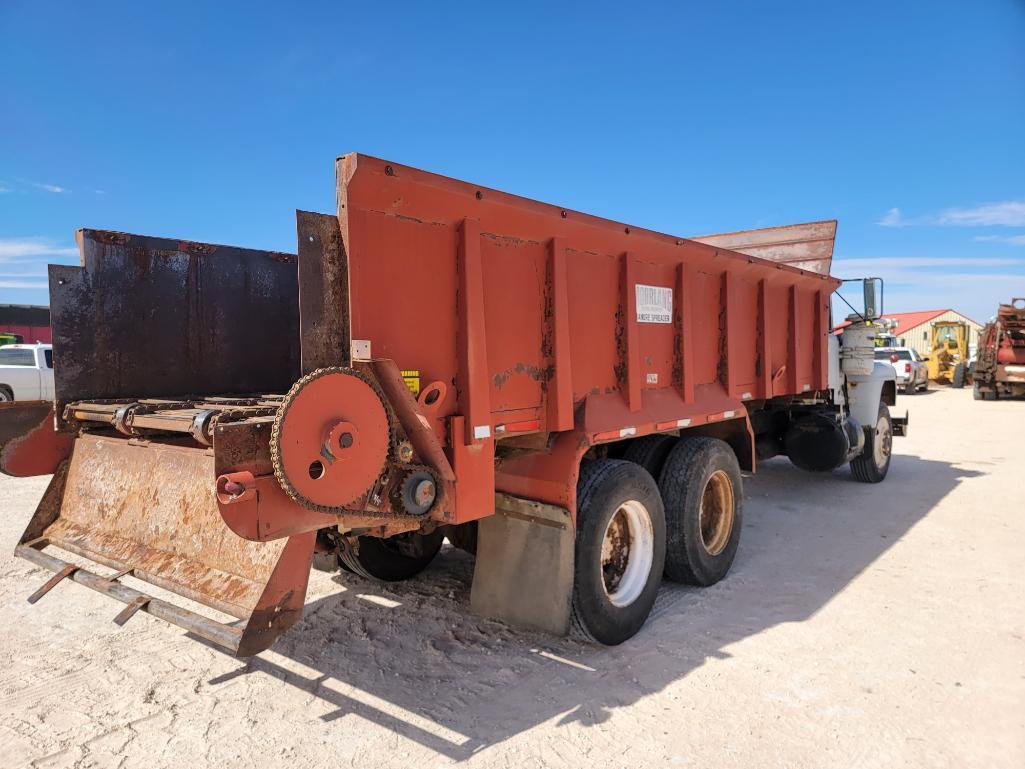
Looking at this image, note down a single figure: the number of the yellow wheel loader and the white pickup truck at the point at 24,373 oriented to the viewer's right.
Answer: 1

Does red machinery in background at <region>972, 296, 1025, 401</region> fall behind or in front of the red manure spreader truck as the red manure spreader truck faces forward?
in front

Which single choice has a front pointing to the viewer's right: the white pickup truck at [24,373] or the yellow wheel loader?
the white pickup truck

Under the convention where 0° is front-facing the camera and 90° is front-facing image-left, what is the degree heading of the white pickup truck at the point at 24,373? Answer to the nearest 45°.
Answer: approximately 270°

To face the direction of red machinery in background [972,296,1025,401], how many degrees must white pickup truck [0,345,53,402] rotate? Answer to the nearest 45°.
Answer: approximately 45° to its right

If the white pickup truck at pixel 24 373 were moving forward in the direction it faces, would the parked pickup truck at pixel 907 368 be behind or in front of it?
in front

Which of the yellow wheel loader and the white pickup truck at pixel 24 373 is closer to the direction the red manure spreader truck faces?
the yellow wheel loader

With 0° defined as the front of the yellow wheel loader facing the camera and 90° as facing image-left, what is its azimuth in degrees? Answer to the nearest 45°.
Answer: approximately 45°

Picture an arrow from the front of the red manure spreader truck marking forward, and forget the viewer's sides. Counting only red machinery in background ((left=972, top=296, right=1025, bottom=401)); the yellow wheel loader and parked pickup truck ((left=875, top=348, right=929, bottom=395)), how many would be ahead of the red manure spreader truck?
3

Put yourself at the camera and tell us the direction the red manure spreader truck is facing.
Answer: facing away from the viewer and to the right of the viewer

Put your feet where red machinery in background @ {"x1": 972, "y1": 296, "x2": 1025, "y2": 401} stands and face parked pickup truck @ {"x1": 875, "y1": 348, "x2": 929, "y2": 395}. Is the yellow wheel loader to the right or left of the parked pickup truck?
right

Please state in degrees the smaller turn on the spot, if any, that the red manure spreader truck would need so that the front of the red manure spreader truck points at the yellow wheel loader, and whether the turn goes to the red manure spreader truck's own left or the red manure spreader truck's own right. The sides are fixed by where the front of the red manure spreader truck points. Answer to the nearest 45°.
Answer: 0° — it already faces it

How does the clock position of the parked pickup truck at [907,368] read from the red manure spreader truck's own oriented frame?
The parked pickup truck is roughly at 12 o'clock from the red manure spreader truck.

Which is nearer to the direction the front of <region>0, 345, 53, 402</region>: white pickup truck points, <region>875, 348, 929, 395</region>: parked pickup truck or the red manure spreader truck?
the parked pickup truck
